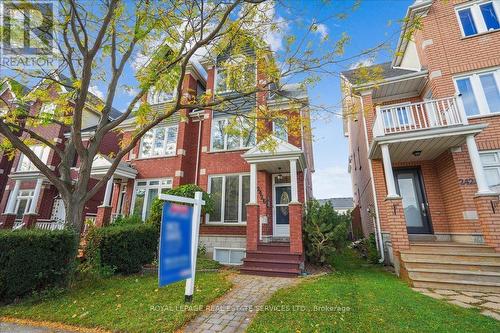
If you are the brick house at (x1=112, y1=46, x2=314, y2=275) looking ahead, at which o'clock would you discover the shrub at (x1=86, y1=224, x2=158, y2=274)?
The shrub is roughly at 2 o'clock from the brick house.

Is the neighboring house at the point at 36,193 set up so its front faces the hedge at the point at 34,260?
yes

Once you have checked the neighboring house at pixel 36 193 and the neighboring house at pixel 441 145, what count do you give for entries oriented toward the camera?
2

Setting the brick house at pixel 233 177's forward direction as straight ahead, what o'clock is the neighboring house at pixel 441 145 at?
The neighboring house is roughly at 10 o'clock from the brick house.

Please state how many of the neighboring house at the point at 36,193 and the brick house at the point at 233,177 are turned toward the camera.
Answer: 2

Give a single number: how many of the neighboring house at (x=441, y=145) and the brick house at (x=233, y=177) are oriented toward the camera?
2

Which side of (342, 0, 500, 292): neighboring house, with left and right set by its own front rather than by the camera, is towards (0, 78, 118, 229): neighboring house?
right

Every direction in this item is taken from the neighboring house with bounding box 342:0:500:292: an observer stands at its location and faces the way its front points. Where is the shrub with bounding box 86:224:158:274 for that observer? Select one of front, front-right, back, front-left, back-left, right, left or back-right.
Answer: front-right
